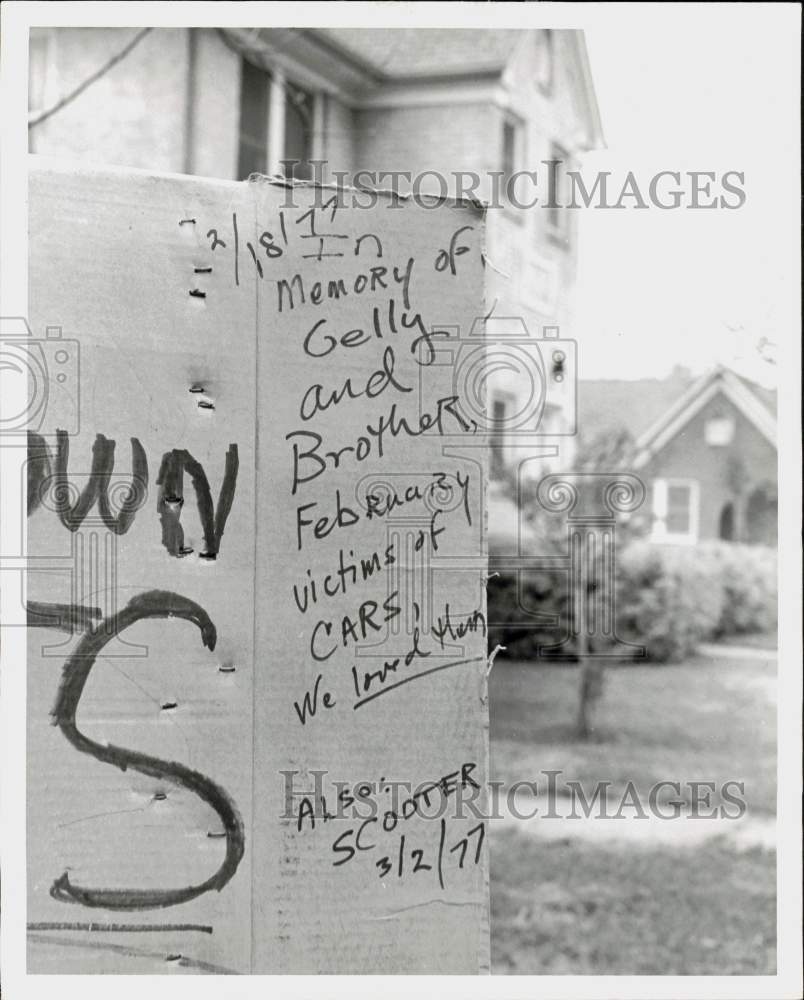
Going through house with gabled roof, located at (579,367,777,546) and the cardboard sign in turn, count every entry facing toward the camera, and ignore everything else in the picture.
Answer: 2

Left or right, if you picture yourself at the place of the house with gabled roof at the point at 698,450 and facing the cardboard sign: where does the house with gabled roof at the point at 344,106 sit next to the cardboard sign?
right

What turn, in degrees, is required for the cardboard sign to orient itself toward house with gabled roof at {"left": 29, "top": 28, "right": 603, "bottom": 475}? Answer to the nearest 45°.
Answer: approximately 180°

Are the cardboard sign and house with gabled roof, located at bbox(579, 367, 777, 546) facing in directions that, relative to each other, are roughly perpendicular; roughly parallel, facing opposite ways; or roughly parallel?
roughly parallel

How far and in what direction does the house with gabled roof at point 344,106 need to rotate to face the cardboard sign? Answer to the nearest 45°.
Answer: approximately 45° to its right

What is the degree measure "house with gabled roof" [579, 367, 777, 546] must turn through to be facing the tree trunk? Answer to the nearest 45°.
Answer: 0° — it already faces it

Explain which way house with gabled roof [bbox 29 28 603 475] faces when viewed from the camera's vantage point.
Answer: facing the viewer and to the right of the viewer

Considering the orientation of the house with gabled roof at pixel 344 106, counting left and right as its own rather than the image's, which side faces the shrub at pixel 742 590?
left

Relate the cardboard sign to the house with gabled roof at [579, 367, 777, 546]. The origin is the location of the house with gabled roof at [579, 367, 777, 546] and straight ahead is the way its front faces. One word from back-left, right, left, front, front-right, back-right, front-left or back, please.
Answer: front

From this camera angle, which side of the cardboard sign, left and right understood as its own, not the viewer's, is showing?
front
